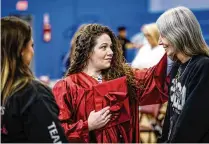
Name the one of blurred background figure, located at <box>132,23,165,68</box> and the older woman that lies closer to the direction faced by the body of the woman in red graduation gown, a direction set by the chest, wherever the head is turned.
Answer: the older woman

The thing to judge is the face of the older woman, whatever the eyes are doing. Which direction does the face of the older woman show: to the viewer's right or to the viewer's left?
to the viewer's left

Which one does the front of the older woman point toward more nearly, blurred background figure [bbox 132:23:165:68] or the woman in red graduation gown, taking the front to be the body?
the woman in red graduation gown

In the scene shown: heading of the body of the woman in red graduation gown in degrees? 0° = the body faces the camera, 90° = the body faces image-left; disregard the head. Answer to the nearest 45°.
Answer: approximately 315°

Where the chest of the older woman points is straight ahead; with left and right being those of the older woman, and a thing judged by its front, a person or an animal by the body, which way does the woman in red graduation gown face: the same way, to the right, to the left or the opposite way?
to the left
